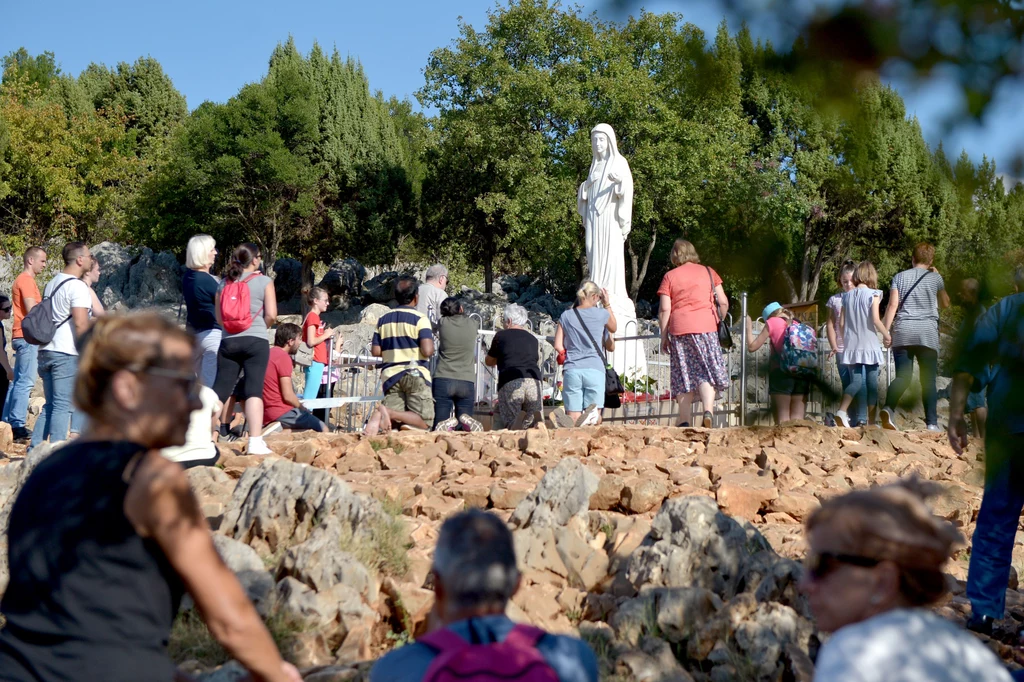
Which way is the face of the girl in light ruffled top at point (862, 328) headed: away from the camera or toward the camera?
away from the camera

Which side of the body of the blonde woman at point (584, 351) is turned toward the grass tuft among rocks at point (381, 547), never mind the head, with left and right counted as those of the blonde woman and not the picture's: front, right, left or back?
back

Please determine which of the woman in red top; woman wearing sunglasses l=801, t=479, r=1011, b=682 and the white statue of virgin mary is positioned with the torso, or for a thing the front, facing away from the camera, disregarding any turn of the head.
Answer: the woman in red top

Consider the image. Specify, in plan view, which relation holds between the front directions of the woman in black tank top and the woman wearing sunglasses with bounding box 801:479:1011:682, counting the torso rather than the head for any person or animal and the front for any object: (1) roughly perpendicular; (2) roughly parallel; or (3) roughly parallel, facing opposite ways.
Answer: roughly perpendicular

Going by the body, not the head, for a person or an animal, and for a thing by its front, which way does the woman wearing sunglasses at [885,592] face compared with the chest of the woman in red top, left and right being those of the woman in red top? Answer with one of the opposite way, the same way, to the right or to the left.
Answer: to the left

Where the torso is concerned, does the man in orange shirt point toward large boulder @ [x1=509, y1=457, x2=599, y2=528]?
no

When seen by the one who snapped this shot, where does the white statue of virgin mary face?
facing the viewer and to the left of the viewer

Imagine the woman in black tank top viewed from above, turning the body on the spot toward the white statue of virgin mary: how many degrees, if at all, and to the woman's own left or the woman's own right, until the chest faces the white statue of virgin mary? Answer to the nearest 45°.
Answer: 0° — they already face it

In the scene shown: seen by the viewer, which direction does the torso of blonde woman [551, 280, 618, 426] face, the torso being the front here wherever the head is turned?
away from the camera

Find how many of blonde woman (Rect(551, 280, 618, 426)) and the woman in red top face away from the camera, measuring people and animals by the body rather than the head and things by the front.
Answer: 2

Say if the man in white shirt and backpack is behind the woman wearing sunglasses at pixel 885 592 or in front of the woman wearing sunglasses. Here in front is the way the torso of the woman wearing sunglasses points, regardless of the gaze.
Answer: in front

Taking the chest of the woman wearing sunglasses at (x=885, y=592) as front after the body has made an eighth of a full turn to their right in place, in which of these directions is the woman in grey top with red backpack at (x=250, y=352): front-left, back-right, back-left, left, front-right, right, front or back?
front

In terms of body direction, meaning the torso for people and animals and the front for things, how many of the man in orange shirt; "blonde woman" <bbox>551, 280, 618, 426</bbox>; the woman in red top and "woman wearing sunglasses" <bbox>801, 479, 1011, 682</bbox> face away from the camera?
2

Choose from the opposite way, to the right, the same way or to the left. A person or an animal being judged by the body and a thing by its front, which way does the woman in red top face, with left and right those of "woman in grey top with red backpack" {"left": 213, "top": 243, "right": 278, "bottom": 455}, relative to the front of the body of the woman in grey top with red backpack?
the same way

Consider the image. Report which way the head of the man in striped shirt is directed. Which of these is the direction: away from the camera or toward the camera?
away from the camera

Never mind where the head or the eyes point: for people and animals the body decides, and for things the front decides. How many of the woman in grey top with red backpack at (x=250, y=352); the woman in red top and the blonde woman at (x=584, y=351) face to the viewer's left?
0

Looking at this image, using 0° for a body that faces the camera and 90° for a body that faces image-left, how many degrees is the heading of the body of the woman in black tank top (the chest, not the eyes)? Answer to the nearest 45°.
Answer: approximately 225°

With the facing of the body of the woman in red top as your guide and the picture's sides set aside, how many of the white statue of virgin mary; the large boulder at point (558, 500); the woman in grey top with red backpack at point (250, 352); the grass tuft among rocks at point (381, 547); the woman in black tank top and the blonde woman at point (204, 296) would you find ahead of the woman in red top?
1

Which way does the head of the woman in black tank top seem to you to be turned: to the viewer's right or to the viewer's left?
to the viewer's right
